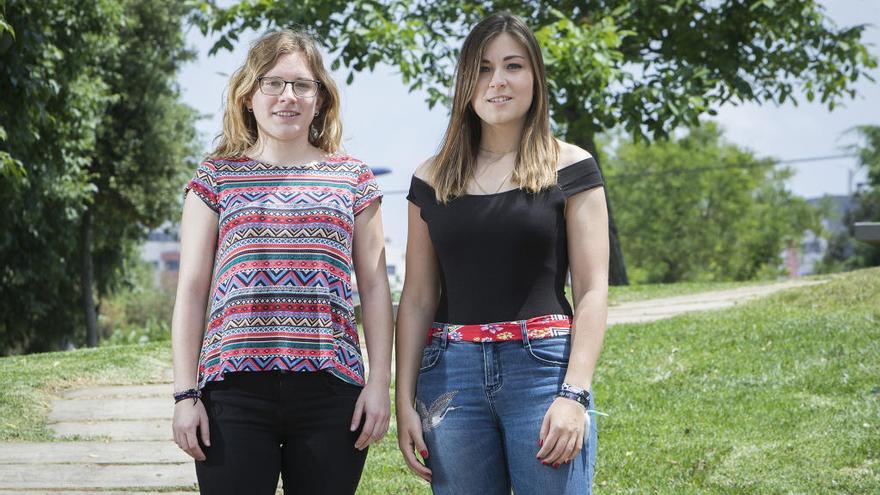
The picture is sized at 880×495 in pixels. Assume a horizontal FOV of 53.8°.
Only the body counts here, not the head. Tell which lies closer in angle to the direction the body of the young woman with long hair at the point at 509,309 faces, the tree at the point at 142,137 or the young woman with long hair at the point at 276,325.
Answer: the young woman with long hair

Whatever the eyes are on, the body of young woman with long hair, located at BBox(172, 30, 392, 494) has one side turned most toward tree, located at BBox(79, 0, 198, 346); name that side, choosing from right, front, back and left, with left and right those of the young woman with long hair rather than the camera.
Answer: back

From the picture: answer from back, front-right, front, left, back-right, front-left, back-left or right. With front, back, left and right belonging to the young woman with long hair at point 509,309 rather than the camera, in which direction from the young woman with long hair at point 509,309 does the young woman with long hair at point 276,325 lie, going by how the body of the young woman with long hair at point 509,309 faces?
right

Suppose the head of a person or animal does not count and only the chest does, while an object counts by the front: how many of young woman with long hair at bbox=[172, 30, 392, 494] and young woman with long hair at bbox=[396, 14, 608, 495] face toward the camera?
2

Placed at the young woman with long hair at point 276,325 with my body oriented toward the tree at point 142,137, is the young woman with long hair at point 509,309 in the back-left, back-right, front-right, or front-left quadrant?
back-right

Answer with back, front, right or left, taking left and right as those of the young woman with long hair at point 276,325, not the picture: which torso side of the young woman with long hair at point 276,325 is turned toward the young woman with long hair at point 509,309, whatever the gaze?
left

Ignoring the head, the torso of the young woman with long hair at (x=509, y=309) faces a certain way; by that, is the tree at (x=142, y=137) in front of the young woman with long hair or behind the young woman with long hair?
behind

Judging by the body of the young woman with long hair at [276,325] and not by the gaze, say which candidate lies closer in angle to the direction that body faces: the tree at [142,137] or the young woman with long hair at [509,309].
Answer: the young woman with long hair

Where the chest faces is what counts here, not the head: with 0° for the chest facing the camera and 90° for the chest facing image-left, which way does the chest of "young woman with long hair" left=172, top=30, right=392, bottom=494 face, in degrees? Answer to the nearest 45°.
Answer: approximately 0°
